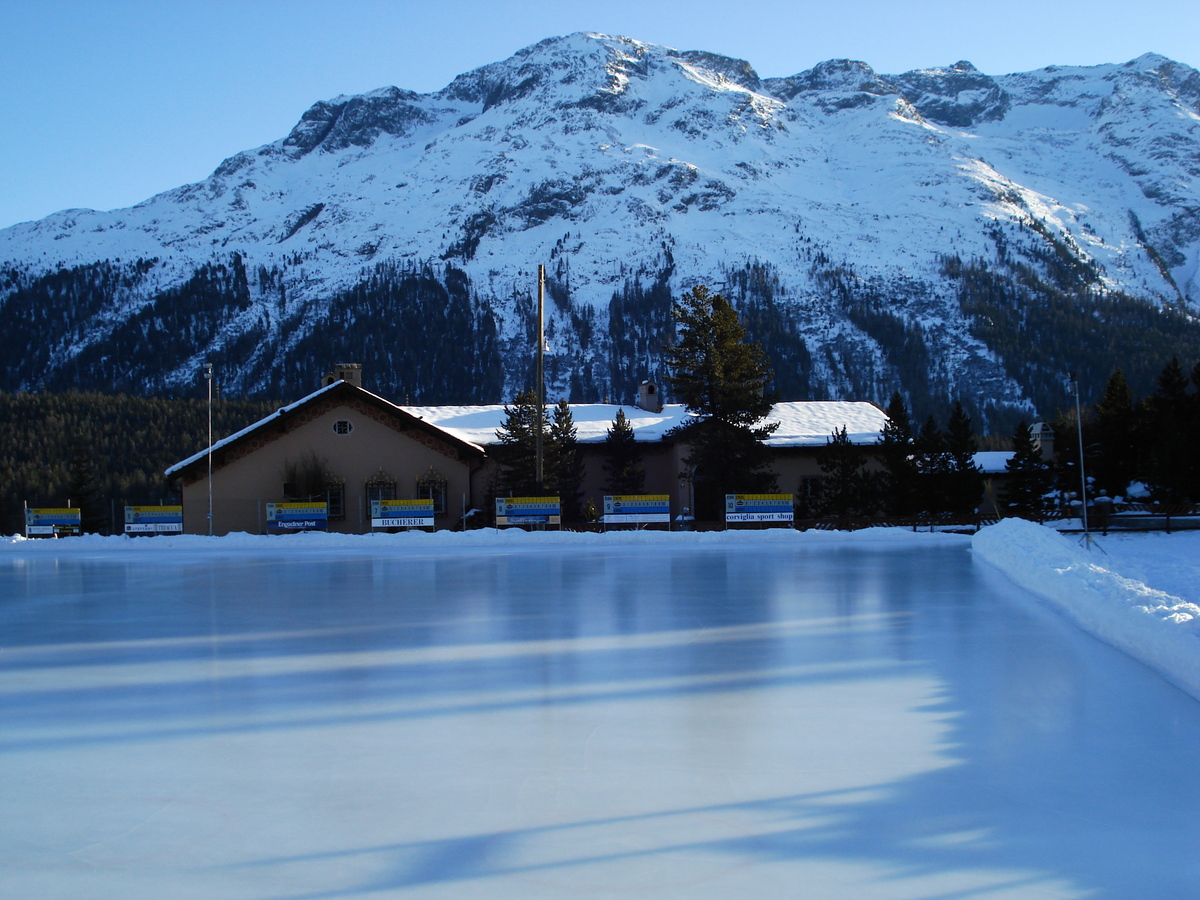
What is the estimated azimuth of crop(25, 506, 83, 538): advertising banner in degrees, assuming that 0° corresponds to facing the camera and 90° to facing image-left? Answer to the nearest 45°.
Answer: approximately 0°

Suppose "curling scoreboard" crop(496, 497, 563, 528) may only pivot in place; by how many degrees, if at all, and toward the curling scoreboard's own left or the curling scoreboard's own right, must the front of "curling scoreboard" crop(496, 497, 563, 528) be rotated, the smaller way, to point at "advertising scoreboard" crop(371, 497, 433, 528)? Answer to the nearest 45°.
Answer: approximately 90° to the curling scoreboard's own right

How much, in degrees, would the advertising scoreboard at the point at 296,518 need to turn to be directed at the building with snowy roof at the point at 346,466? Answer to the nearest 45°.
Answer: approximately 135° to its left

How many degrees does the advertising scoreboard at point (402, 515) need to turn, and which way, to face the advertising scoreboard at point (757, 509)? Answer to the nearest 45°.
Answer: approximately 90° to its left

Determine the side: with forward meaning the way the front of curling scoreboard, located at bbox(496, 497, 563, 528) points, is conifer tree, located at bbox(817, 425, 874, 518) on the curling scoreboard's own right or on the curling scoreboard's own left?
on the curling scoreboard's own left

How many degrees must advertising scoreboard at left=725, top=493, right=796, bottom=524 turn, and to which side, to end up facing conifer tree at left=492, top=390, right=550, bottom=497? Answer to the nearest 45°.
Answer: approximately 135° to its right

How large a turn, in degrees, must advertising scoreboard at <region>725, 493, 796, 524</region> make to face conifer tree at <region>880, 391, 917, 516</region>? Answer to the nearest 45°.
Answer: approximately 135° to its left

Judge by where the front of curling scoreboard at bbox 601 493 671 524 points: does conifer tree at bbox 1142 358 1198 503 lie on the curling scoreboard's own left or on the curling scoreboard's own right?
on the curling scoreboard's own left
